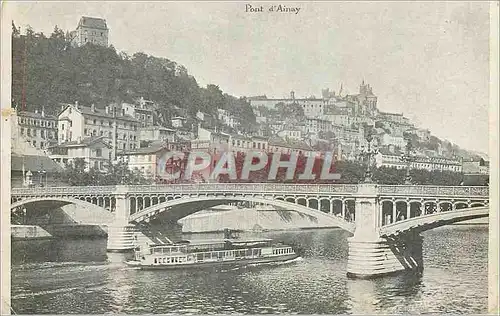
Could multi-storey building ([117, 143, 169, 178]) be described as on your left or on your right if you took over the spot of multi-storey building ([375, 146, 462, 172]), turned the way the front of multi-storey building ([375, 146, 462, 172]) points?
on your right

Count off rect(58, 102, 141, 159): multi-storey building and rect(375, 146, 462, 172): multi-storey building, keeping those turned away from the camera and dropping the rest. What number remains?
0

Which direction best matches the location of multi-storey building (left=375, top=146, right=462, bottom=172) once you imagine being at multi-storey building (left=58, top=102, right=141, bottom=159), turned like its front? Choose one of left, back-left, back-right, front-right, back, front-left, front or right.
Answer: front-left

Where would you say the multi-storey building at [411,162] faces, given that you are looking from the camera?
facing the viewer

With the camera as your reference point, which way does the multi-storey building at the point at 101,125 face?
facing the viewer and to the right of the viewer

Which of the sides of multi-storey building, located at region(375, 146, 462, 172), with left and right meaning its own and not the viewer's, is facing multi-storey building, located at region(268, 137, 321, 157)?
right
